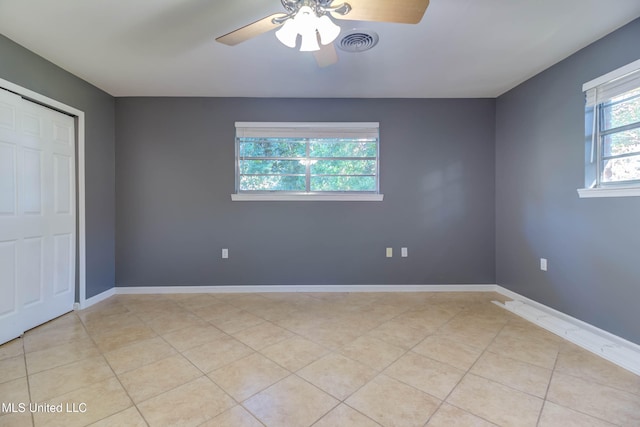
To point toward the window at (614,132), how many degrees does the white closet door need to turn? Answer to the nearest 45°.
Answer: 0° — it already faces it

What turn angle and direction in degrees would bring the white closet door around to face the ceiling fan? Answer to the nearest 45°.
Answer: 0° — it already faces it

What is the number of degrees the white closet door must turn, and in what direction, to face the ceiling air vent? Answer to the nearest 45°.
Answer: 0° — it already faces it

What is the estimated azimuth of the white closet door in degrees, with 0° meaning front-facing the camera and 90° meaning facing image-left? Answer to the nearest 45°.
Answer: approximately 315°
